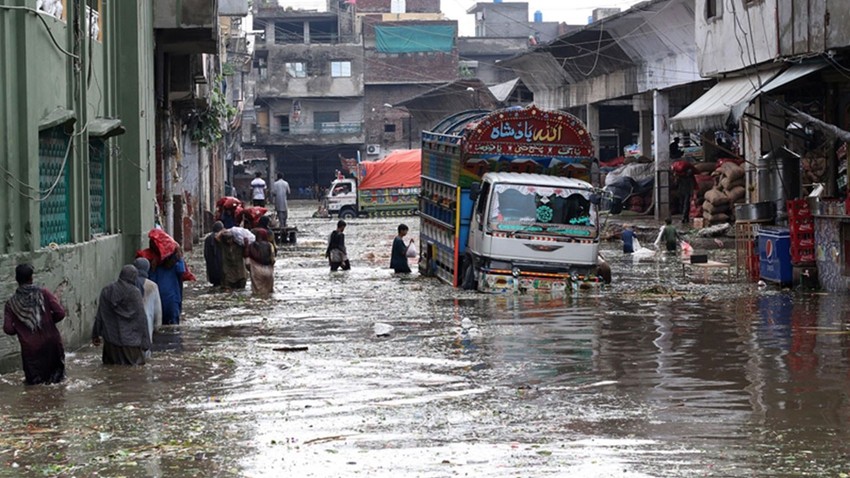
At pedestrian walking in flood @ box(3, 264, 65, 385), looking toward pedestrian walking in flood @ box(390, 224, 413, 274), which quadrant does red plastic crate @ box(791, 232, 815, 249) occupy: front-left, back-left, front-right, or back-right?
front-right

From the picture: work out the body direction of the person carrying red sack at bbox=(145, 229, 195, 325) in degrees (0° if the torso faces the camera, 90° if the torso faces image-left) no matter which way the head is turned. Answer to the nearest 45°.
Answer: approximately 180°

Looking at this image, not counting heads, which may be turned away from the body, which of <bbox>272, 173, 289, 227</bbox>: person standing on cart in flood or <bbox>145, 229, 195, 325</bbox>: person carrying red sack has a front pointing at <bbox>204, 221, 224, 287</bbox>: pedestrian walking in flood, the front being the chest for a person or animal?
the person carrying red sack

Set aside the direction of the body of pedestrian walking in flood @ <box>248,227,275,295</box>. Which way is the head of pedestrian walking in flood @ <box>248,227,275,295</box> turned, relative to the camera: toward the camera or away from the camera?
away from the camera

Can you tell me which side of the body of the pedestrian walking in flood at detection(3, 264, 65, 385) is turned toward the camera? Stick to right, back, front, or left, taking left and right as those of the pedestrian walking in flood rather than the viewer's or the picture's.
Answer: back

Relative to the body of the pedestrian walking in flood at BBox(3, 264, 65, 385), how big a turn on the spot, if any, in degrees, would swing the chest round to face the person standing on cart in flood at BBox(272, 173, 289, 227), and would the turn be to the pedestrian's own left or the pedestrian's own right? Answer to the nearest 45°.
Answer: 0° — they already face them

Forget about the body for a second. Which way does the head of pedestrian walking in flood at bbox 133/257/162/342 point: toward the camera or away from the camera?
away from the camera

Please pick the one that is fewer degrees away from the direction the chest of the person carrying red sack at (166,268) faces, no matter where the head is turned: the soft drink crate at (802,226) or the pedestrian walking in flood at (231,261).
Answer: the pedestrian walking in flood

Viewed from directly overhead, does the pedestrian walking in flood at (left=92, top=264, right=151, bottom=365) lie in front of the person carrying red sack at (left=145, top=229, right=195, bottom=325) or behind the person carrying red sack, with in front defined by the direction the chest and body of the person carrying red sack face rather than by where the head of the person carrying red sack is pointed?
behind
